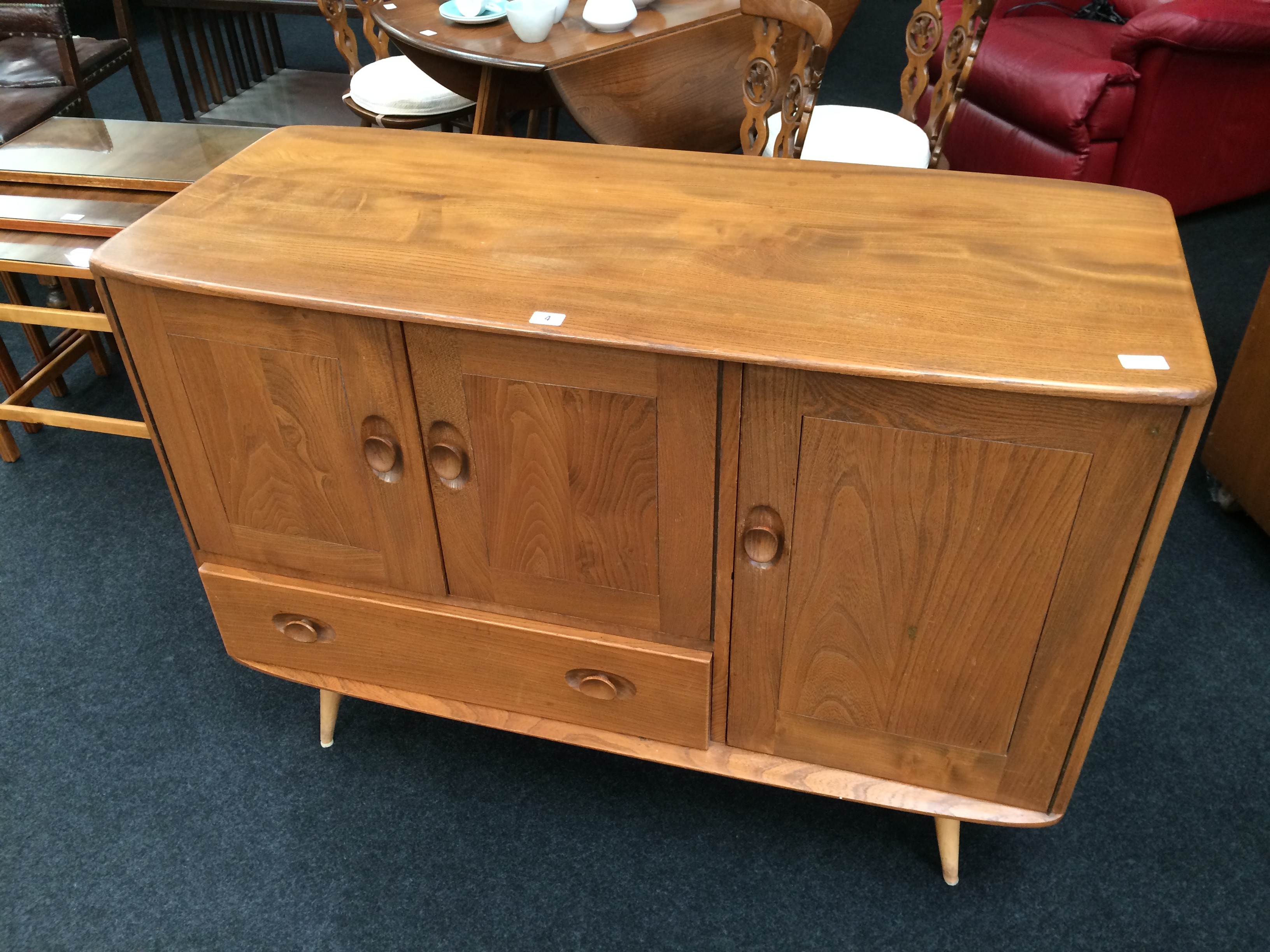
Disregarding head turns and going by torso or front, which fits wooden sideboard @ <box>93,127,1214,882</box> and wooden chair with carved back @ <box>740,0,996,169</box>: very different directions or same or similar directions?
very different directions

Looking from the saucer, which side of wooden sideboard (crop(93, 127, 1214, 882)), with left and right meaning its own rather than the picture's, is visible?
back

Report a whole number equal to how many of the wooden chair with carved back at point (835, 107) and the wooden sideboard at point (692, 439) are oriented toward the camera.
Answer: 1

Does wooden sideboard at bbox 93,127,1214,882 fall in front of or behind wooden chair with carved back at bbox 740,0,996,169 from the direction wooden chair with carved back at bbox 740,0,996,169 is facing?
behind

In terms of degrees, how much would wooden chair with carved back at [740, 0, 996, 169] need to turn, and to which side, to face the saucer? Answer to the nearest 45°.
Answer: approximately 45° to its left

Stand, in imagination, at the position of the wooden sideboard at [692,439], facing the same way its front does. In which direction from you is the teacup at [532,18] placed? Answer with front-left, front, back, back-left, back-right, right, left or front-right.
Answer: back

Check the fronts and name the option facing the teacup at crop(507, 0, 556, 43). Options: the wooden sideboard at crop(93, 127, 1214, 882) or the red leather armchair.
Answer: the red leather armchair

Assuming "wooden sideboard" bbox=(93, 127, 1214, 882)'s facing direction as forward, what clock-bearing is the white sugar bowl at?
The white sugar bowl is roughly at 6 o'clock from the wooden sideboard.

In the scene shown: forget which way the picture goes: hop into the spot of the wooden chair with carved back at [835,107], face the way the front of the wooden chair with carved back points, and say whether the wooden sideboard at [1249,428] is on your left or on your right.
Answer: on your right

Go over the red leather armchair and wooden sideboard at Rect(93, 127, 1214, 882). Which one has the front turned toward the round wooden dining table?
the red leather armchair

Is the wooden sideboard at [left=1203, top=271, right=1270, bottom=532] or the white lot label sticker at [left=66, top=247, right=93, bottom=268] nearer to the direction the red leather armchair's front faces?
the white lot label sticker

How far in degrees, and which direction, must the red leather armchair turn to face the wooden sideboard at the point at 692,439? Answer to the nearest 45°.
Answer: approximately 45° to its left

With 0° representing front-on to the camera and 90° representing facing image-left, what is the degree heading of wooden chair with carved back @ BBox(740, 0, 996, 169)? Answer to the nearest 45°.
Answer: approximately 180°

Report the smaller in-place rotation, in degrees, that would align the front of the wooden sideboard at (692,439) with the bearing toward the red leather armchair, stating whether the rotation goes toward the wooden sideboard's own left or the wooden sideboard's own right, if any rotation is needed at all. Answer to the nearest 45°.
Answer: approximately 135° to the wooden sideboard's own left

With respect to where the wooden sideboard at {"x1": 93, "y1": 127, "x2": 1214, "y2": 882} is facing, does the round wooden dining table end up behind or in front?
behind
